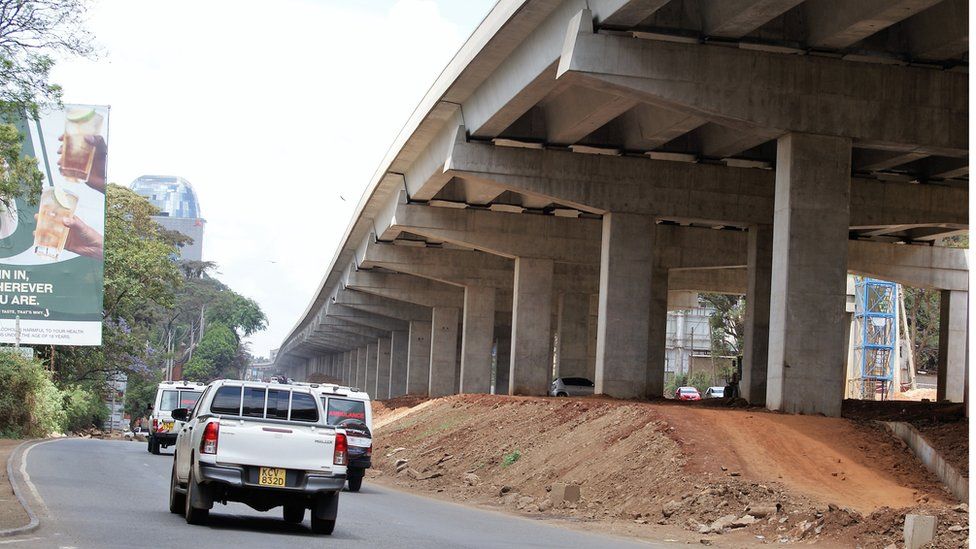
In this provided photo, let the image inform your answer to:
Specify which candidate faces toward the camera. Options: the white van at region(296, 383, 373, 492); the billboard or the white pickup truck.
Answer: the billboard

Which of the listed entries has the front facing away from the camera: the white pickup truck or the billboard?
the white pickup truck

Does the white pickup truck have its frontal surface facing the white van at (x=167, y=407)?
yes

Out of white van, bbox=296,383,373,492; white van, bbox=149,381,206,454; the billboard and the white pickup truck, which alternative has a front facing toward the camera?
the billboard

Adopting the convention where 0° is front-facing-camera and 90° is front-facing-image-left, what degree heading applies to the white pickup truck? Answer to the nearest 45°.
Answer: approximately 180°

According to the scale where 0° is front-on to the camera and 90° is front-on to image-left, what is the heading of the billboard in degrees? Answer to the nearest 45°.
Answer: approximately 0°

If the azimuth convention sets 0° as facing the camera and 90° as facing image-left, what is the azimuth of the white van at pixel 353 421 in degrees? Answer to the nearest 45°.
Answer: approximately 180°

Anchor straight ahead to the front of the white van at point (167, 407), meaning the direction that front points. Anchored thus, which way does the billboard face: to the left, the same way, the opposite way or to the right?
the opposite way

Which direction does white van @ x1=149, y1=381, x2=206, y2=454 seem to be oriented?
away from the camera

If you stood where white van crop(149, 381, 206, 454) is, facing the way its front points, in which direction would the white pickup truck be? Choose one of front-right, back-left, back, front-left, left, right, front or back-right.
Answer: back

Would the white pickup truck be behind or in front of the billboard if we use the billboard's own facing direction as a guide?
in front

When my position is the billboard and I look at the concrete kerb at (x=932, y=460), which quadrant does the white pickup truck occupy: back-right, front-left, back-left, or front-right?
front-right

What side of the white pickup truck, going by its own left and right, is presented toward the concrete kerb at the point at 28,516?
left

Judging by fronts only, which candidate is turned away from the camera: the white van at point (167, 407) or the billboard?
the white van

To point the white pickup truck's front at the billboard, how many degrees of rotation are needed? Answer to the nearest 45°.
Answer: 0° — it already faces it
